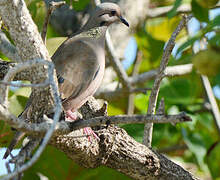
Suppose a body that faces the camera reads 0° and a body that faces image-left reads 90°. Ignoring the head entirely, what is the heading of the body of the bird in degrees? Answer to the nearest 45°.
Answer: approximately 270°

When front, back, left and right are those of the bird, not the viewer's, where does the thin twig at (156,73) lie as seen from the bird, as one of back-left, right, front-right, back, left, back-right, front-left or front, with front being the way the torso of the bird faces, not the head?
front-left

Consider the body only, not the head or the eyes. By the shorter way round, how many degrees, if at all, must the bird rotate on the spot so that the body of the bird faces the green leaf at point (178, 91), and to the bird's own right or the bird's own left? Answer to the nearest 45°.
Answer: approximately 45° to the bird's own left
